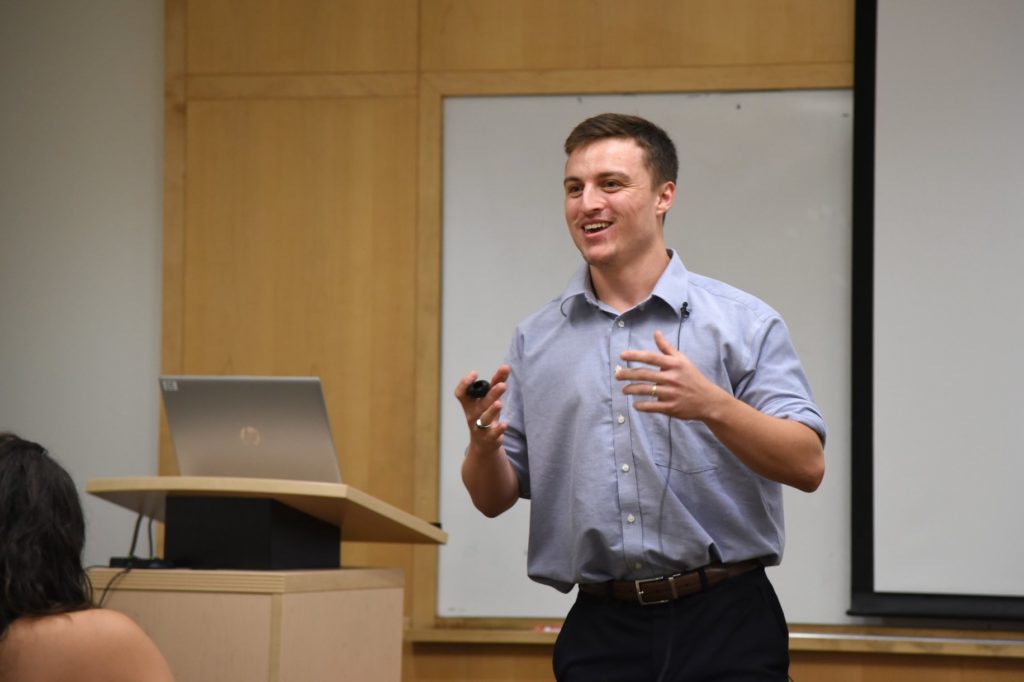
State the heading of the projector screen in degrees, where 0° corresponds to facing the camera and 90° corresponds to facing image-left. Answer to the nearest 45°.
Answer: approximately 0°

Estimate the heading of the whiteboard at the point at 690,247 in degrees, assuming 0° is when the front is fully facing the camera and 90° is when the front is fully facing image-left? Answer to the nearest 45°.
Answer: approximately 0°

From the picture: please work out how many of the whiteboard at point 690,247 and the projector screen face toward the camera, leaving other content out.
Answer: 2

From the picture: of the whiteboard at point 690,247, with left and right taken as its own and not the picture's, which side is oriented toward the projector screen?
left

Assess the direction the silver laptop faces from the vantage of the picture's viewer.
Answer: facing away from the viewer and to the right of the viewer

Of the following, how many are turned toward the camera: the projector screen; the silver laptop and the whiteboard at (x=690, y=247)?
2

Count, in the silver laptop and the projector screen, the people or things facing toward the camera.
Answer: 1

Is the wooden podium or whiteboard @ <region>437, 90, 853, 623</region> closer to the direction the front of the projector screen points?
the wooden podium

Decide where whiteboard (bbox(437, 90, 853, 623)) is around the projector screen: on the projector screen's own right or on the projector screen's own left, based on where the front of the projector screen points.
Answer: on the projector screen's own right

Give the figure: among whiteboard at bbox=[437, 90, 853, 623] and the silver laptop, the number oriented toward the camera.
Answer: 1
